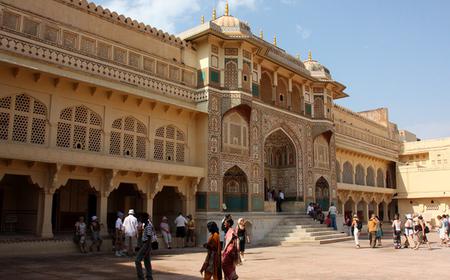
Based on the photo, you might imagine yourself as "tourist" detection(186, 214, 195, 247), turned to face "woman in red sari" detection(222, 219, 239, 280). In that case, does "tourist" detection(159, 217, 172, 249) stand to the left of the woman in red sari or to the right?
right

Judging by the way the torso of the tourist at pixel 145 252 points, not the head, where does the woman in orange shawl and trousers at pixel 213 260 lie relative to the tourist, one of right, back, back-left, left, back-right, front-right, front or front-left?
back-left

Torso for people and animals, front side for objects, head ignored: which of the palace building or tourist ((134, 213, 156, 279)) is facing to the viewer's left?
the tourist

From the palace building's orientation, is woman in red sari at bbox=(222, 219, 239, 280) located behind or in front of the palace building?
in front

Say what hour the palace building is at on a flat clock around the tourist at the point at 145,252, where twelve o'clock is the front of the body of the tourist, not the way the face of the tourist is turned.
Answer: The palace building is roughly at 3 o'clock from the tourist.

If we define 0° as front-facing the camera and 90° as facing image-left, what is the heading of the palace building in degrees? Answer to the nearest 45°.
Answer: approximately 315°

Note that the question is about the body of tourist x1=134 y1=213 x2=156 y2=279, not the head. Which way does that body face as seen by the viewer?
to the viewer's left
